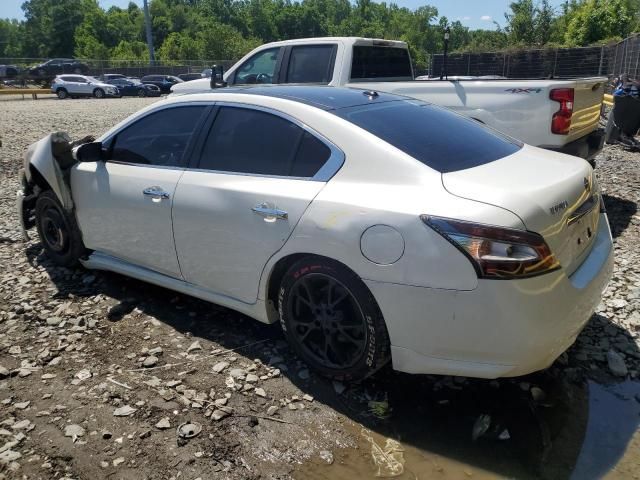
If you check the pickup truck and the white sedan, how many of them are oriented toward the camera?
0

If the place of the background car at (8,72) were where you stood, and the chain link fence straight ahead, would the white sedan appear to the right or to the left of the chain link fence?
right

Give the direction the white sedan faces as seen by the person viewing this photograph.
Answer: facing away from the viewer and to the left of the viewer

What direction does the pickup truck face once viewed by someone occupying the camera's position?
facing away from the viewer and to the left of the viewer

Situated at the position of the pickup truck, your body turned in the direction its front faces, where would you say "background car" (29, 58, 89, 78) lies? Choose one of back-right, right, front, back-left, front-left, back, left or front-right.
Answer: front

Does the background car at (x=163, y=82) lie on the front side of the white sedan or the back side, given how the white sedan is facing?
on the front side

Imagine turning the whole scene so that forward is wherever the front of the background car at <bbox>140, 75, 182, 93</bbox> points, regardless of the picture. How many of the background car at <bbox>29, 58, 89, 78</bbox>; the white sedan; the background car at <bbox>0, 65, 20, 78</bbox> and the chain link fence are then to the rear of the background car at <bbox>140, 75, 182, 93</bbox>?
2

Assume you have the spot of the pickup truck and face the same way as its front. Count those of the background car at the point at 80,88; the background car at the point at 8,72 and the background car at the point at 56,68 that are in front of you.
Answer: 3
